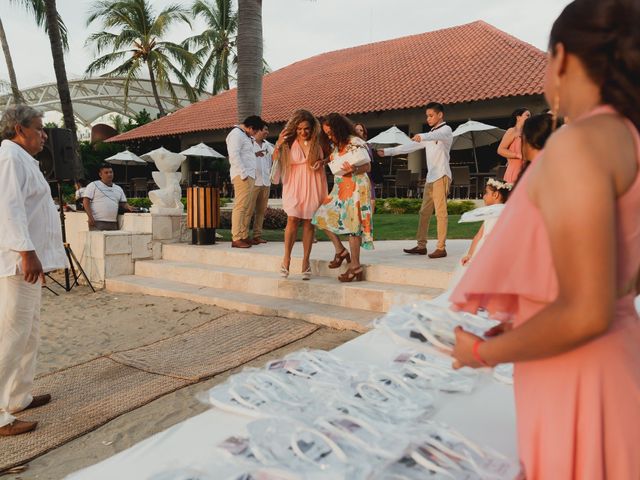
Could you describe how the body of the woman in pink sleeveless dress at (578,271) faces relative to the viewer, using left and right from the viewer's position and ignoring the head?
facing away from the viewer and to the left of the viewer

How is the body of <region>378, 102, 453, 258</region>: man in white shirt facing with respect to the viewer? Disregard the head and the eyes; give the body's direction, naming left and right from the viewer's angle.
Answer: facing the viewer and to the left of the viewer

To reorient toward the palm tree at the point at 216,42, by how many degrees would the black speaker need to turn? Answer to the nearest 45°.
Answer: approximately 135° to its left

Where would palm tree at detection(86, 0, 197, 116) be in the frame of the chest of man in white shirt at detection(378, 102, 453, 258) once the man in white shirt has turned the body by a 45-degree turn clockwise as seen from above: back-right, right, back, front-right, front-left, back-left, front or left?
front-right

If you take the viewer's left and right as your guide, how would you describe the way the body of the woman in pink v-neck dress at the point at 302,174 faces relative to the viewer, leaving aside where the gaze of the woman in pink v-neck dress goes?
facing the viewer

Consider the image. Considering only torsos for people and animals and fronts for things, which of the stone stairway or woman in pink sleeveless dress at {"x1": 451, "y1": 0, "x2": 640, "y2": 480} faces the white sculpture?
the woman in pink sleeveless dress

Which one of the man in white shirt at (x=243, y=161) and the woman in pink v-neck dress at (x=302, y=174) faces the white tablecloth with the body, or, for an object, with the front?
the woman in pink v-neck dress

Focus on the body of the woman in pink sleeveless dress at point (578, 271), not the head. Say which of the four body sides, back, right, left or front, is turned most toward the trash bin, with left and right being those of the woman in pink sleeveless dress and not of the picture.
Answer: front

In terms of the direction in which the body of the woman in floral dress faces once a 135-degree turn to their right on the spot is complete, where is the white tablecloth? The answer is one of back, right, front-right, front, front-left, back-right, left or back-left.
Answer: back

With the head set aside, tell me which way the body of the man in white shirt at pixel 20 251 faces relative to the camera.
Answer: to the viewer's right

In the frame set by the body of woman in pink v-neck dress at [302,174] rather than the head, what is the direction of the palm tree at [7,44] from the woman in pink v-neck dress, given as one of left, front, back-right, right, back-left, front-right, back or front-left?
back-right

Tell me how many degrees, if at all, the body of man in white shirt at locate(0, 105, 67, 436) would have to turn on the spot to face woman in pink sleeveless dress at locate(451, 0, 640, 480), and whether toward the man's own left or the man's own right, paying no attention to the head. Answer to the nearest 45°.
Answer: approximately 90° to the man's own right

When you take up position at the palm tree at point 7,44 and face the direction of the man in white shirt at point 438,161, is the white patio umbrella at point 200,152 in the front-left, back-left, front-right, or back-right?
front-left

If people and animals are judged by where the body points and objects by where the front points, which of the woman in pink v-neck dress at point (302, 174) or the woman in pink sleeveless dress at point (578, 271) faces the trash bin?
the woman in pink sleeveless dress at point (578, 271)

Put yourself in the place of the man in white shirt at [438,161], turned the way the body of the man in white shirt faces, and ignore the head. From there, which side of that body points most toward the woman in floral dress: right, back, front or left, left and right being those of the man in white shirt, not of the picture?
front

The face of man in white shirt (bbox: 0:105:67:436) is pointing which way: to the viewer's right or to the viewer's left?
to the viewer's right
